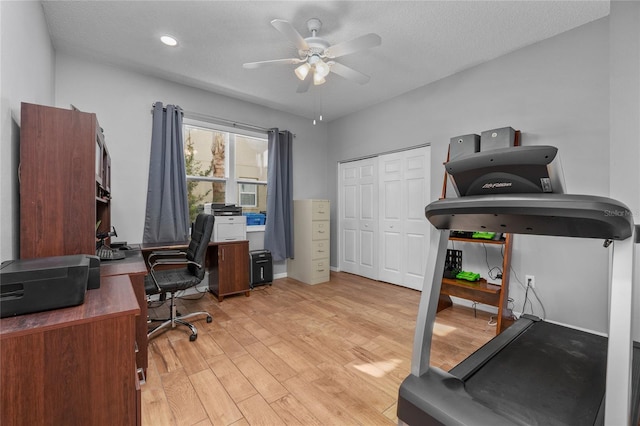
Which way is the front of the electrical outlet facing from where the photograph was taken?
facing the viewer and to the left of the viewer

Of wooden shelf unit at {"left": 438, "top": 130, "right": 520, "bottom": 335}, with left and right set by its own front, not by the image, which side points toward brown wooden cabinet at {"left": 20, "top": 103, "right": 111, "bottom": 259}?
front

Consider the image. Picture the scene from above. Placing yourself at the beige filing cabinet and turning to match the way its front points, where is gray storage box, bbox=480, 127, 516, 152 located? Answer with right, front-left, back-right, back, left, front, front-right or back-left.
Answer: front

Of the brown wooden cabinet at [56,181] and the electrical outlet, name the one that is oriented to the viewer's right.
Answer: the brown wooden cabinet

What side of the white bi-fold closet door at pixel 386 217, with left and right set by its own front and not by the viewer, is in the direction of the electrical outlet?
left

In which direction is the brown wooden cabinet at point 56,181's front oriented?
to the viewer's right

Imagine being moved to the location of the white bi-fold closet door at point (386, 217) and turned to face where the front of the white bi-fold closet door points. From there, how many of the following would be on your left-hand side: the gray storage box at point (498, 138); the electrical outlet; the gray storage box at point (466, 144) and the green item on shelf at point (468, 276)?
4

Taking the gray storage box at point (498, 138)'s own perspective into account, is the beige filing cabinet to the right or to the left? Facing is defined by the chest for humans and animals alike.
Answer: on its right

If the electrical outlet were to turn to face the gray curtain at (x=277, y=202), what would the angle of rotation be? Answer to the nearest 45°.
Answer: approximately 45° to its right

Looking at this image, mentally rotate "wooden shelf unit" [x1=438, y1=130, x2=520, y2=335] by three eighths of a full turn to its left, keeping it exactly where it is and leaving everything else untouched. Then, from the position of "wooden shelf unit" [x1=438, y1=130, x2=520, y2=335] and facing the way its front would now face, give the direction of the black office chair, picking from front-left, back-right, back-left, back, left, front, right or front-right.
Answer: back-right

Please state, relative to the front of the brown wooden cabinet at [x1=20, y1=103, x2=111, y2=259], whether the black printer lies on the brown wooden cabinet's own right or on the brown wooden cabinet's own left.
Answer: on the brown wooden cabinet's own right
